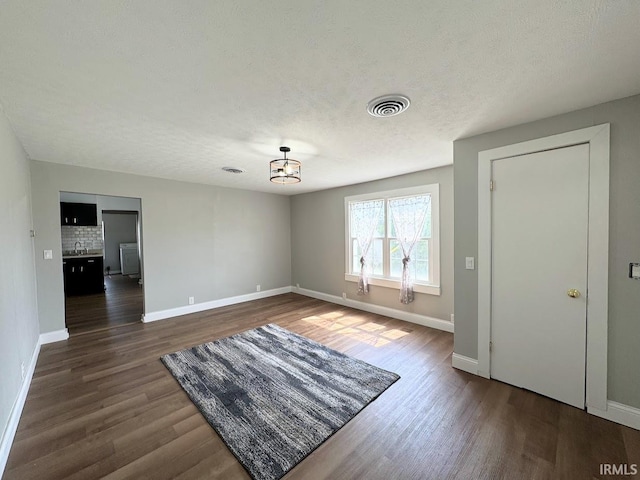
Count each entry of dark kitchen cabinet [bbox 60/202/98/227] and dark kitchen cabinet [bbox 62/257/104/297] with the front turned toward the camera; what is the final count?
2

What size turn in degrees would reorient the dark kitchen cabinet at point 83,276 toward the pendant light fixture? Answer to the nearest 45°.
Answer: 0° — it already faces it

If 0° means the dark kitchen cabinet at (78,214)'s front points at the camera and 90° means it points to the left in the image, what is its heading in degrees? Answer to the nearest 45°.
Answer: approximately 0°

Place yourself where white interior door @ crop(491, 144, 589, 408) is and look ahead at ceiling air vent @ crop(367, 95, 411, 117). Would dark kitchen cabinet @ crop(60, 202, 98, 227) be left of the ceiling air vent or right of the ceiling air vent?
right

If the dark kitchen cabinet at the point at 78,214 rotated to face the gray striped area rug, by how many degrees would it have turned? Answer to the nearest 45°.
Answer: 0° — it already faces it

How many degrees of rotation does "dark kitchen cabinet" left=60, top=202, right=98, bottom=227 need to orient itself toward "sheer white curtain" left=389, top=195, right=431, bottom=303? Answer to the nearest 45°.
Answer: approximately 45° to its left

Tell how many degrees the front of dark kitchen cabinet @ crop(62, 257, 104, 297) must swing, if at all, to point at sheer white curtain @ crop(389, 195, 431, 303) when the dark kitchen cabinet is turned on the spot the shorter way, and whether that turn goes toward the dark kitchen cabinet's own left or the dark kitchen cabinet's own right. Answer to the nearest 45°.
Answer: approximately 45° to the dark kitchen cabinet's own left
